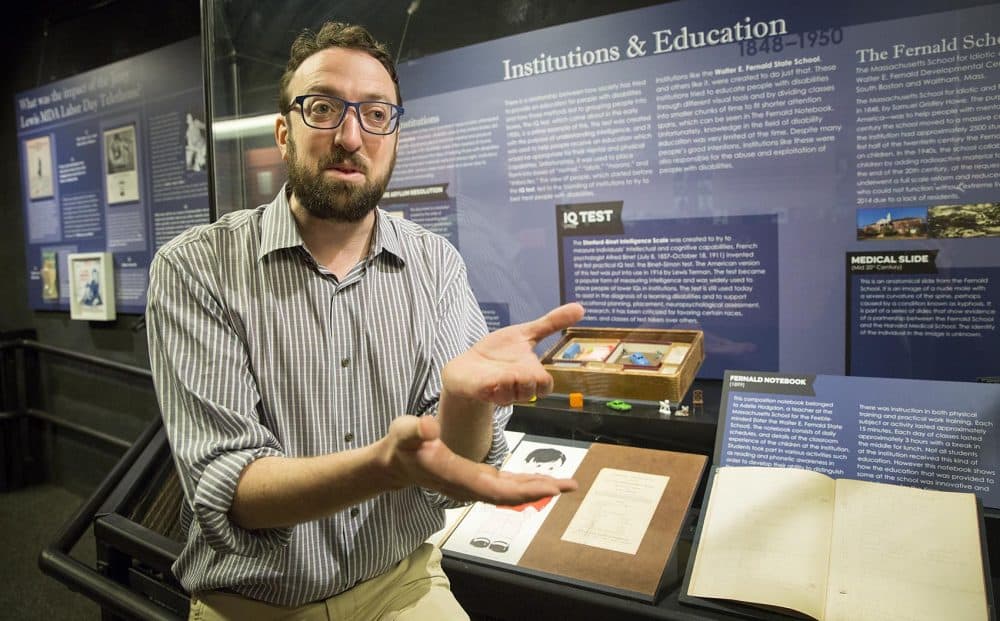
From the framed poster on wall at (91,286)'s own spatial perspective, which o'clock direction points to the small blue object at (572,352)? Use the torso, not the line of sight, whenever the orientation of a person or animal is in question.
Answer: The small blue object is roughly at 10 o'clock from the framed poster on wall.

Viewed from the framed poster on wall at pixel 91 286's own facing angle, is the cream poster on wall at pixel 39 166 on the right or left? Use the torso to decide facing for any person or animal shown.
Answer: on its right

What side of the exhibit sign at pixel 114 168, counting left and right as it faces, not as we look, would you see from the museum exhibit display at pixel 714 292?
left

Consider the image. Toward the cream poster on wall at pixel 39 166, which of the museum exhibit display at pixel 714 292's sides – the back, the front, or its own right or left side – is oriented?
right

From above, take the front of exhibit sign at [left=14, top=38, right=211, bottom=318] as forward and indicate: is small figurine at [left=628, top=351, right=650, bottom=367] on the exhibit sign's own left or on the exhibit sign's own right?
on the exhibit sign's own left

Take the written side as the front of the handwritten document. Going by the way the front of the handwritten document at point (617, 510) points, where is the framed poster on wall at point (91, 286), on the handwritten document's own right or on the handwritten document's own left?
on the handwritten document's own right

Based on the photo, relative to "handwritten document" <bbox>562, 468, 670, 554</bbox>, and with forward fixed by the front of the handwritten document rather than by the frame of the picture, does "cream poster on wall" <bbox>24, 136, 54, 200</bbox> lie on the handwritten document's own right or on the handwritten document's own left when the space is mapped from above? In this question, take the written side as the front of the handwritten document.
on the handwritten document's own right

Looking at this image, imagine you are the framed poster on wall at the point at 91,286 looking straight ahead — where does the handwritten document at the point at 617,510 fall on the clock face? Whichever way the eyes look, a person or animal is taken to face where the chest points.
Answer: The handwritten document is roughly at 10 o'clock from the framed poster on wall.

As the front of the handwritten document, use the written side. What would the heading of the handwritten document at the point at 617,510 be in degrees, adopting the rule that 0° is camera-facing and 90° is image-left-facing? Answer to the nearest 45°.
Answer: approximately 0°

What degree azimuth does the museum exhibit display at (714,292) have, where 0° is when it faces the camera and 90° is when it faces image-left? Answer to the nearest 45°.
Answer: approximately 45°

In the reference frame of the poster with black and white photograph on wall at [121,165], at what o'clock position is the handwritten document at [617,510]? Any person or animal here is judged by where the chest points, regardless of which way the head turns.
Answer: The handwritten document is roughly at 10 o'clock from the poster with black and white photograph on wall.
